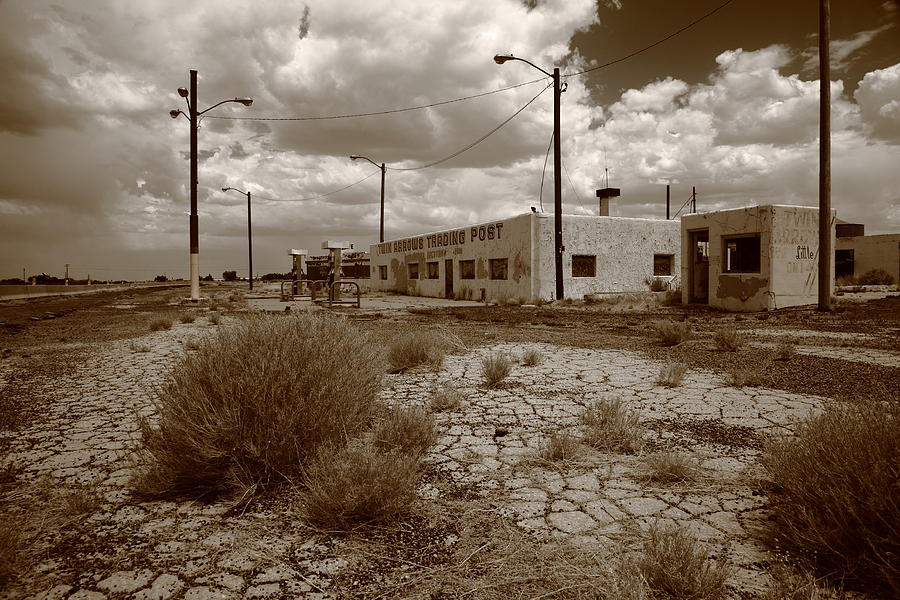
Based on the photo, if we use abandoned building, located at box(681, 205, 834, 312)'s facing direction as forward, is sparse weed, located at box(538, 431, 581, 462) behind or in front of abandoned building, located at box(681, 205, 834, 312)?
in front

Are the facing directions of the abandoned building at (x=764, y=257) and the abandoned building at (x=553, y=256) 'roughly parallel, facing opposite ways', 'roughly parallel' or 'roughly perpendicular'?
roughly parallel

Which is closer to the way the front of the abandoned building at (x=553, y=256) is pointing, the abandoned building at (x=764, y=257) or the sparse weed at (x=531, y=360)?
the sparse weed

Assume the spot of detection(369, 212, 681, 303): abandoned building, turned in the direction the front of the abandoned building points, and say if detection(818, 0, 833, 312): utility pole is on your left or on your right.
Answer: on your left

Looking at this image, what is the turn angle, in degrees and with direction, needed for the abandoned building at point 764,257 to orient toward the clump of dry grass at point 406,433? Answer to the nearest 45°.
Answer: approximately 45° to its left

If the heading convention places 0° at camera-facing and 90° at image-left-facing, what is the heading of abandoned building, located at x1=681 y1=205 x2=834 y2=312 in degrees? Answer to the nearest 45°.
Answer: approximately 45°

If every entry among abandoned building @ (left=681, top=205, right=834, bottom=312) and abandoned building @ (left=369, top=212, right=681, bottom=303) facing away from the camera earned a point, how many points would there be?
0

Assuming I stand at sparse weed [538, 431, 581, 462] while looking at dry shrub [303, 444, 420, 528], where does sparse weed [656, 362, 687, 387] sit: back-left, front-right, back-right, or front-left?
back-right

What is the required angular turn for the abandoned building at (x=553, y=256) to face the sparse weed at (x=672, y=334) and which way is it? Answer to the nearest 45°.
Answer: approximately 45° to its left

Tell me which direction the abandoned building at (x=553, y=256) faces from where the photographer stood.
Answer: facing the viewer and to the left of the viewer

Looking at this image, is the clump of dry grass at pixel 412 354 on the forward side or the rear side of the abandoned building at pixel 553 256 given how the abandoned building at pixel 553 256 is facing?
on the forward side

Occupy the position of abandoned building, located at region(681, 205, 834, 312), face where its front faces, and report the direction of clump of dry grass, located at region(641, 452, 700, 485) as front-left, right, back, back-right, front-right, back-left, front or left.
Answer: front-left

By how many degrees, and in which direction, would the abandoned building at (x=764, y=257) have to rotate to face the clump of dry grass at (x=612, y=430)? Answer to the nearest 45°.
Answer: approximately 45° to its left

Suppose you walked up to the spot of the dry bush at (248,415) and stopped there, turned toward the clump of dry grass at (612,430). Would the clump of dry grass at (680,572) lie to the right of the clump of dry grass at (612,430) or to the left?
right

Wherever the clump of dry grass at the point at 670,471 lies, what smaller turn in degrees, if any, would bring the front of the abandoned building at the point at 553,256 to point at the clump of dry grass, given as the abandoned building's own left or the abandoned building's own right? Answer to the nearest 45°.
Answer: approximately 45° to the abandoned building's own left
